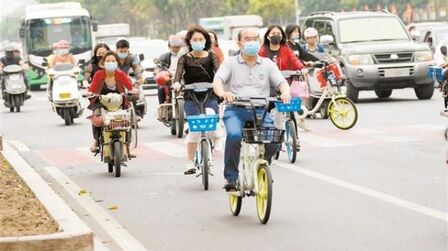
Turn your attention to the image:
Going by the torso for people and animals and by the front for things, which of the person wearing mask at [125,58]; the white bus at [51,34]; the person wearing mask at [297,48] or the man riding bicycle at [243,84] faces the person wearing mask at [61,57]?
the white bus

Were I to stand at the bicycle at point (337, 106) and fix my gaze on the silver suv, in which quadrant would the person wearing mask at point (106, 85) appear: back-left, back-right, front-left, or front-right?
back-left

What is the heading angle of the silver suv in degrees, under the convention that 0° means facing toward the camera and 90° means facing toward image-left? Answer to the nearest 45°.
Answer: approximately 315°

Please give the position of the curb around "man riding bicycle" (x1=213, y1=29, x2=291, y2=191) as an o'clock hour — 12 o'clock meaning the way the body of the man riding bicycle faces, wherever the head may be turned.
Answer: The curb is roughly at 3 o'clock from the man riding bicycle.

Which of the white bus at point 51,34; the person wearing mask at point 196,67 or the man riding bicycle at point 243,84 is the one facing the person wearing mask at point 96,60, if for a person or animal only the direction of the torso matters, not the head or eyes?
the white bus

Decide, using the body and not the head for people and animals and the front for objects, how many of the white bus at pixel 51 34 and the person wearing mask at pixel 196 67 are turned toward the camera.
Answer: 2

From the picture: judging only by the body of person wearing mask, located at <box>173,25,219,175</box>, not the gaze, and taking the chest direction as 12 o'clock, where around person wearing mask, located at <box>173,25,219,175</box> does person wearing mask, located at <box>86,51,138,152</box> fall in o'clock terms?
person wearing mask, located at <box>86,51,138,152</box> is roughly at 4 o'clock from person wearing mask, located at <box>173,25,219,175</box>.

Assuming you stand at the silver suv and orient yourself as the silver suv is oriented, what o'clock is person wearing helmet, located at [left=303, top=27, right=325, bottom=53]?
The person wearing helmet is roughly at 2 o'clock from the silver suv.
